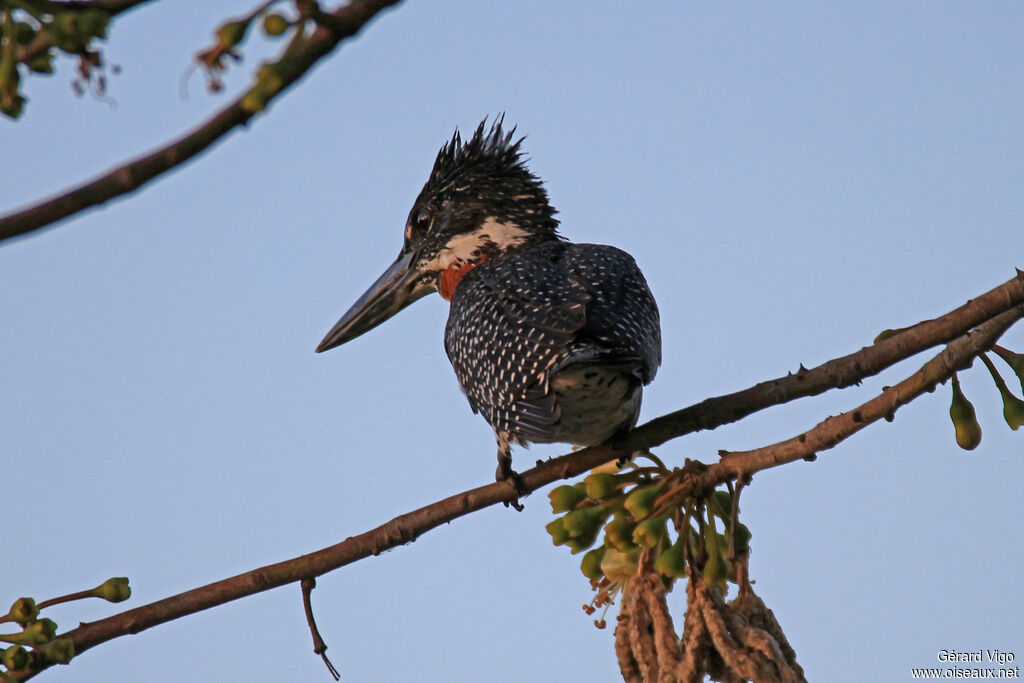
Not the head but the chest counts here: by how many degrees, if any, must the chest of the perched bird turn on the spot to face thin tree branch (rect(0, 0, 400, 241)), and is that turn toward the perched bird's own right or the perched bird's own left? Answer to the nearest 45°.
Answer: approximately 135° to the perched bird's own left

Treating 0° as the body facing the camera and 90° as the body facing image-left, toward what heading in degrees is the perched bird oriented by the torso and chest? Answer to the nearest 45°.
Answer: approximately 135°

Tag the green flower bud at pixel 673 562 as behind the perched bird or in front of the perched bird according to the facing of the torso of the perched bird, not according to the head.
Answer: behind
